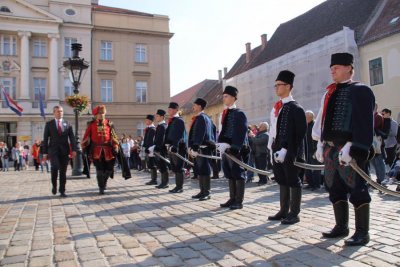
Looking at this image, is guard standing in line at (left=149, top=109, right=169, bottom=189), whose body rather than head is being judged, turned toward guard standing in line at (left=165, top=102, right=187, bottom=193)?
no

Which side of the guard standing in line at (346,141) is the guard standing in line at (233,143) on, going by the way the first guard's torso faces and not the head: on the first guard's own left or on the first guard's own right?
on the first guard's own right

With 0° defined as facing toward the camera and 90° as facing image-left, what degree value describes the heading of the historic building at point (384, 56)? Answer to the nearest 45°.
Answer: approximately 45°

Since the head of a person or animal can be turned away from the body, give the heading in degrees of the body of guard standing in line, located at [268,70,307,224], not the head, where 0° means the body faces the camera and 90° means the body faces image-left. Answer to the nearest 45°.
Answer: approximately 45°

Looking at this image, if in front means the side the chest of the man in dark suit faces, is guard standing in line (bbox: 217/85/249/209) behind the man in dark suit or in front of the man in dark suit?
in front

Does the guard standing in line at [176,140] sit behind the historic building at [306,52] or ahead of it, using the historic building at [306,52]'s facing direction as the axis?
ahead

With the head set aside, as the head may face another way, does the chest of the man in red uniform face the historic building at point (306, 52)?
no

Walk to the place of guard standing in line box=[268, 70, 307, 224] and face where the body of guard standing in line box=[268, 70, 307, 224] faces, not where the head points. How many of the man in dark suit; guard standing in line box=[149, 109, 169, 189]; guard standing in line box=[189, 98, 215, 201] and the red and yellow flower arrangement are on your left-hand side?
0

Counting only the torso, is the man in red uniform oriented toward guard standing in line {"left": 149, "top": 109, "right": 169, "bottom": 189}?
no

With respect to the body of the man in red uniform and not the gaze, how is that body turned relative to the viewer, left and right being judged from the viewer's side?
facing the viewer

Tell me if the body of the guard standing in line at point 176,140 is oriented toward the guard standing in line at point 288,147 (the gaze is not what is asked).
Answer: no

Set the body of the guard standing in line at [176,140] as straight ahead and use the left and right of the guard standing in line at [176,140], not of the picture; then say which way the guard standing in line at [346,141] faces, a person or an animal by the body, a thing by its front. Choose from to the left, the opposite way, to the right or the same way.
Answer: the same way
